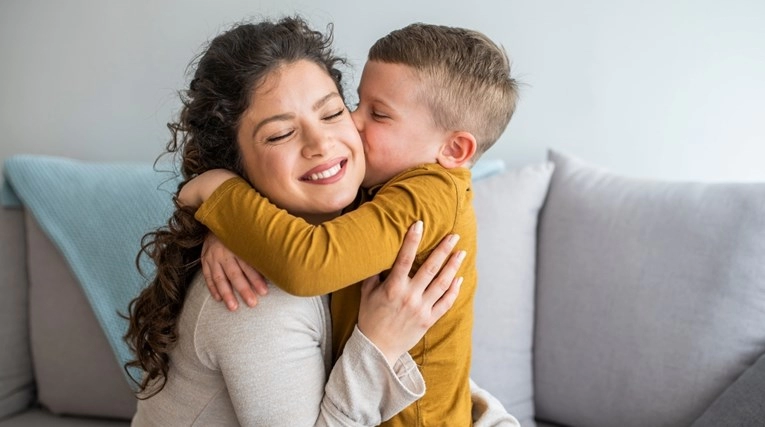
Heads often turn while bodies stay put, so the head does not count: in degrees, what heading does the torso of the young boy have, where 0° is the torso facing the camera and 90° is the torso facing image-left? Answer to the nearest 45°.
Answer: approximately 90°

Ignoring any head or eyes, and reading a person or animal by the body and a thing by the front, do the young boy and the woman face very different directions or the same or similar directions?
very different directions

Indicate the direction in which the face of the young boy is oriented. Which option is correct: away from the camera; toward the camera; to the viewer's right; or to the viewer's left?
to the viewer's left
